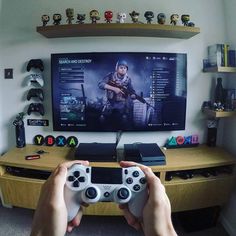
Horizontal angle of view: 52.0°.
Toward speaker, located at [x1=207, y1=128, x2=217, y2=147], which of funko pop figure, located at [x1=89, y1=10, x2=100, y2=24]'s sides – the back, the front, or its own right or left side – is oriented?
left

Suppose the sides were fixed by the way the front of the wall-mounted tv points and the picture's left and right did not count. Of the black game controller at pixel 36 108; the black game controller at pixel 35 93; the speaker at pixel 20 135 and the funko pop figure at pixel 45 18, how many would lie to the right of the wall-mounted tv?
4

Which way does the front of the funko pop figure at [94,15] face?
toward the camera

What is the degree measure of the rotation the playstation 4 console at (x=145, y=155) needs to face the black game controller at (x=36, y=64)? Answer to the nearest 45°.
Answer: approximately 90° to its right

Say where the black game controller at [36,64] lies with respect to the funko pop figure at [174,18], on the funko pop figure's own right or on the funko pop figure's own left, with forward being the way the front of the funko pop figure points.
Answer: on the funko pop figure's own right

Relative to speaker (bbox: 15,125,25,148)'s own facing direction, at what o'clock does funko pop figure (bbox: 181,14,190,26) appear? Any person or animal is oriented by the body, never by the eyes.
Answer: The funko pop figure is roughly at 10 o'clock from the speaker.

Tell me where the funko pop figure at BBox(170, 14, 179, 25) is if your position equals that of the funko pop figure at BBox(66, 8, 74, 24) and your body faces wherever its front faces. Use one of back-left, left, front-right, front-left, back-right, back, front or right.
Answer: left

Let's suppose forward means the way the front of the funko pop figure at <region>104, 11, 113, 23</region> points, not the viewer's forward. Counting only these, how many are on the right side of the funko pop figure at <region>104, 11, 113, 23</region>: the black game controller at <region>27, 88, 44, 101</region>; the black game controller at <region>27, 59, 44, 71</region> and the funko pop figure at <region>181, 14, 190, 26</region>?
2

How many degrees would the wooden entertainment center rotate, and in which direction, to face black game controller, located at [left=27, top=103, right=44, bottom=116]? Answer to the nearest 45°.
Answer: approximately 90° to its right

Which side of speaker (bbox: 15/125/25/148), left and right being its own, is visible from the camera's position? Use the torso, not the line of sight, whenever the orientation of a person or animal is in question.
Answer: front

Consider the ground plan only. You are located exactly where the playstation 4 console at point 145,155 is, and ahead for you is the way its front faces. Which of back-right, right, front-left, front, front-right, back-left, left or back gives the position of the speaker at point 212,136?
back-left

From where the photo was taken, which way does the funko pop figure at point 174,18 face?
toward the camera

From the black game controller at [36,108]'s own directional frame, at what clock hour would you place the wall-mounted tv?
The wall-mounted tv is roughly at 10 o'clock from the black game controller.

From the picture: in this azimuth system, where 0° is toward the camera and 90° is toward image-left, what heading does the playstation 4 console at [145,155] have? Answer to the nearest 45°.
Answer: approximately 0°

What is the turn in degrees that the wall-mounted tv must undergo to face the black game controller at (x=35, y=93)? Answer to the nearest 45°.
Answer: approximately 90° to its right
